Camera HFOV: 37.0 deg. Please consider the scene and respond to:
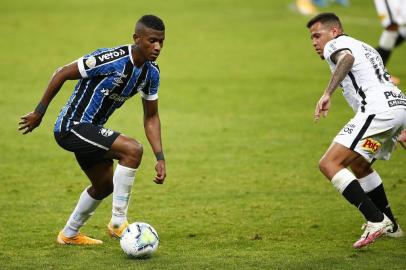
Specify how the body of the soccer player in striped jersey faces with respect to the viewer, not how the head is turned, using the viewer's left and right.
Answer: facing the viewer and to the right of the viewer

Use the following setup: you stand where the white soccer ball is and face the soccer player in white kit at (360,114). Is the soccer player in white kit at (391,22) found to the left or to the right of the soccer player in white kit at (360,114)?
left

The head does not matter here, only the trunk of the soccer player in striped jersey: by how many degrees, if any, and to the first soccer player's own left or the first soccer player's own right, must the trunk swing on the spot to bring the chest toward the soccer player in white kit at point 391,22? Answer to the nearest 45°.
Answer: approximately 90° to the first soccer player's own left

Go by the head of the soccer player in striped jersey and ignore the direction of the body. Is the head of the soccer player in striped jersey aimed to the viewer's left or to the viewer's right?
to the viewer's right

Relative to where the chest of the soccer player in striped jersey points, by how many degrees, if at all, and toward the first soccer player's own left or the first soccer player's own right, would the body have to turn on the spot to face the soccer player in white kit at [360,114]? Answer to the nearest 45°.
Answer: approximately 45° to the first soccer player's own left

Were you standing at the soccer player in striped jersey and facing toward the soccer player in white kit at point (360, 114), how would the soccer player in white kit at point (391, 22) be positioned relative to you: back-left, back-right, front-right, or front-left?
front-left
